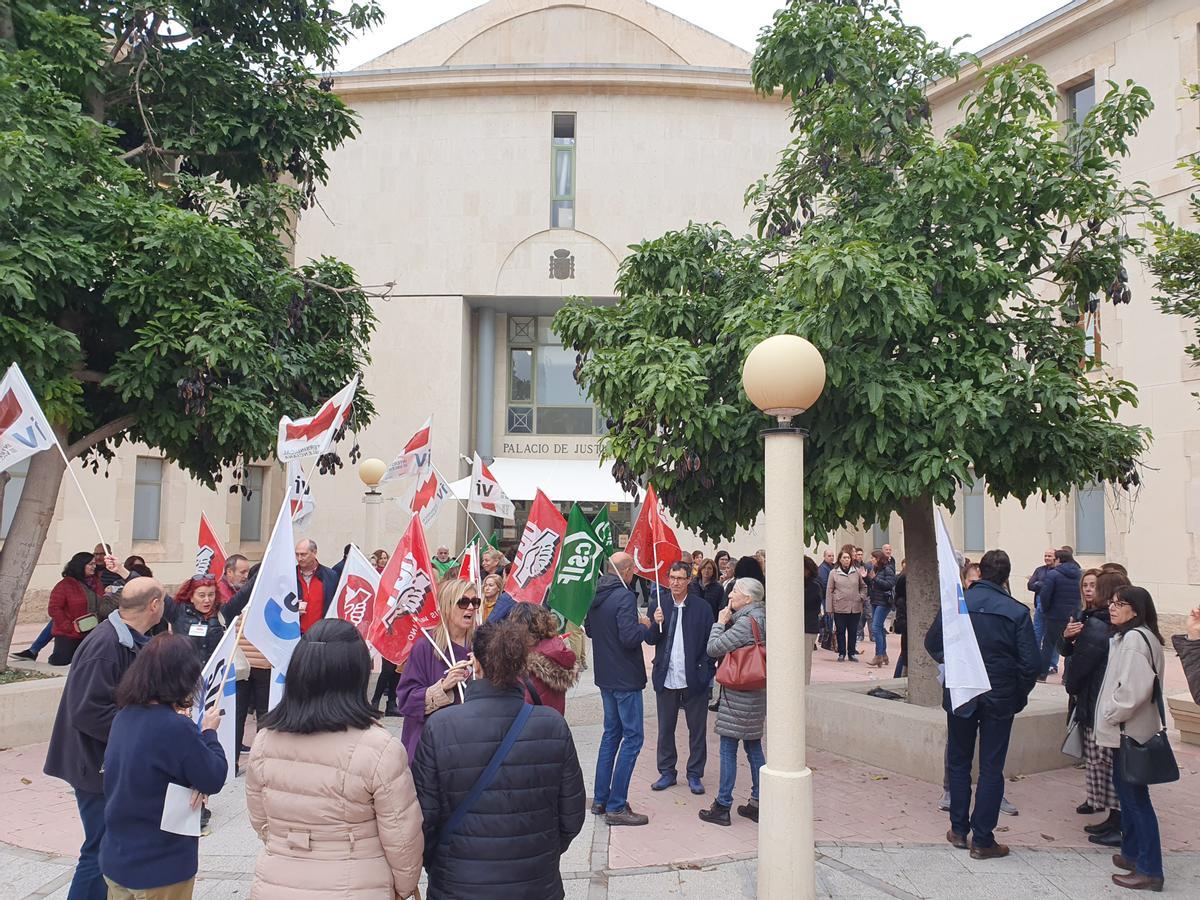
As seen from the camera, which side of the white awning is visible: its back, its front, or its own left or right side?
front

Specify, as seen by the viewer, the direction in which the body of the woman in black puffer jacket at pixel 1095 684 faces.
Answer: to the viewer's left

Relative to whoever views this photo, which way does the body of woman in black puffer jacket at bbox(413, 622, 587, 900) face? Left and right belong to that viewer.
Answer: facing away from the viewer

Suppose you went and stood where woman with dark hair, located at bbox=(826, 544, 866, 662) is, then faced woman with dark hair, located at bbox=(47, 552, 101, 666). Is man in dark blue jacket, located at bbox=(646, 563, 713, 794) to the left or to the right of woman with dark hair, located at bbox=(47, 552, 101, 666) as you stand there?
left

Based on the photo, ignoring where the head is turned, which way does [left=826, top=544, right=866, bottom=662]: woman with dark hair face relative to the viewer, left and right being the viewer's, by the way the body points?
facing the viewer

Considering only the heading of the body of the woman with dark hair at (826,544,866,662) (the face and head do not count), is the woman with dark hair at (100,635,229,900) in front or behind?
in front

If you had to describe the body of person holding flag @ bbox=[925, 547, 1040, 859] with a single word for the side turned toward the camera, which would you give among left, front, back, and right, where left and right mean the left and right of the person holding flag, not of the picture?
back

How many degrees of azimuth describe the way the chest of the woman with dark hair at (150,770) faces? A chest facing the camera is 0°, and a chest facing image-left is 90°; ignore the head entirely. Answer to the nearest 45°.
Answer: approximately 225°

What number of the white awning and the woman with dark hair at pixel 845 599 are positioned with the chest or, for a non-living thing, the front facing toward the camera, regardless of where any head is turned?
2

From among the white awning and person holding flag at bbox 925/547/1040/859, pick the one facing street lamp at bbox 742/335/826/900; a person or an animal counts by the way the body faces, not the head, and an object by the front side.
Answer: the white awning

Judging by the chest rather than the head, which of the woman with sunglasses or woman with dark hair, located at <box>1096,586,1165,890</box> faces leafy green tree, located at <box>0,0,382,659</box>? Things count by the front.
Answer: the woman with dark hair

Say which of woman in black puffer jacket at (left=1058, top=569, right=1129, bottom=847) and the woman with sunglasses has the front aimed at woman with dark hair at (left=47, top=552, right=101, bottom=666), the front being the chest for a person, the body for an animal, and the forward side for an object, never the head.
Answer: the woman in black puffer jacket

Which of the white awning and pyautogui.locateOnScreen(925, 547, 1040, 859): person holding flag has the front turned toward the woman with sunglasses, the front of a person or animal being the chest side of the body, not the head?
the white awning

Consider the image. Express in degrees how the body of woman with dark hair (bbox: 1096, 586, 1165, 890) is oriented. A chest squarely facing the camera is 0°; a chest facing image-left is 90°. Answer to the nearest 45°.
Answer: approximately 90°

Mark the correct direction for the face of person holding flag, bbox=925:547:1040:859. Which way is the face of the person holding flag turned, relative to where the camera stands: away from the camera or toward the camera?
away from the camera

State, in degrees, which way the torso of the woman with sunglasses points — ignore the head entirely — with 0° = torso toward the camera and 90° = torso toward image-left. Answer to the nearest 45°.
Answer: approximately 315°

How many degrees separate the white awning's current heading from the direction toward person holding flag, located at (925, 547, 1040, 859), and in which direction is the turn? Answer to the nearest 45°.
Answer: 0° — it already faces them

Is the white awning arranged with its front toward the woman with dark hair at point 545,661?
yes
